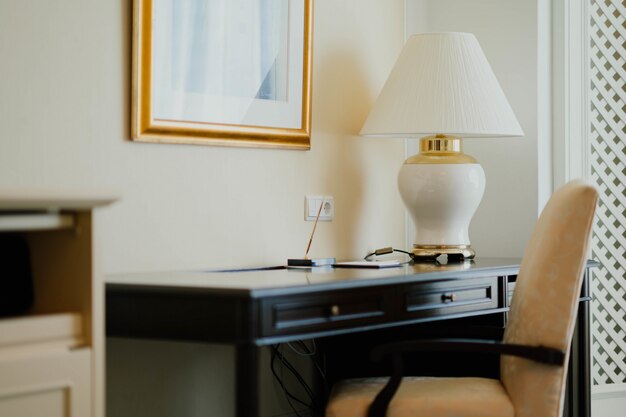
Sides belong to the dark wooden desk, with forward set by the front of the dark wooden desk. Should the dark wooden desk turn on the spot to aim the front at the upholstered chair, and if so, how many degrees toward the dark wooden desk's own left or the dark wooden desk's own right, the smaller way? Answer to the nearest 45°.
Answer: approximately 45° to the dark wooden desk's own left

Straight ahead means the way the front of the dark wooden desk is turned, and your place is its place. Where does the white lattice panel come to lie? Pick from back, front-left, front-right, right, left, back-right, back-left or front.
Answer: left
